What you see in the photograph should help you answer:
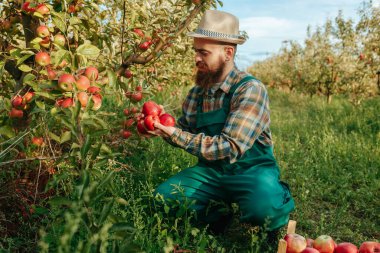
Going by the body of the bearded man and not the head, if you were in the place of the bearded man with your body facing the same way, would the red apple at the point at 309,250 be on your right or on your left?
on your left

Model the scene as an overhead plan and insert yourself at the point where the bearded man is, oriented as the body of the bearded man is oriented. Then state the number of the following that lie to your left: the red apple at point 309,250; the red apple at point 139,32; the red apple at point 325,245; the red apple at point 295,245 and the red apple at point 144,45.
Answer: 3

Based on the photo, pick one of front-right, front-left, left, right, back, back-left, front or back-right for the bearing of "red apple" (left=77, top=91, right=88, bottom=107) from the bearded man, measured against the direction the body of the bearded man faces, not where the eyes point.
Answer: front

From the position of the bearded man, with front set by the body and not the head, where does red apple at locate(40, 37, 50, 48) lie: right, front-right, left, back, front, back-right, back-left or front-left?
front-right

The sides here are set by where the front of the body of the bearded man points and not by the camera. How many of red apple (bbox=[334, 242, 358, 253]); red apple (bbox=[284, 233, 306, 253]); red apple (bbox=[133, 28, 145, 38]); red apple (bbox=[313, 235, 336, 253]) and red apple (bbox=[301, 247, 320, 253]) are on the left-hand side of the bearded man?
4

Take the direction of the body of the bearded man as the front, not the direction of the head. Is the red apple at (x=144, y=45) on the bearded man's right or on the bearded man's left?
on the bearded man's right

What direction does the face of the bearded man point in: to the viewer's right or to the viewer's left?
to the viewer's left

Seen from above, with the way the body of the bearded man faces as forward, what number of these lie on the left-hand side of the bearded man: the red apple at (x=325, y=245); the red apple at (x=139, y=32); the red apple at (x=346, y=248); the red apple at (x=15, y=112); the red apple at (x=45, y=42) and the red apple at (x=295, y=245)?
3

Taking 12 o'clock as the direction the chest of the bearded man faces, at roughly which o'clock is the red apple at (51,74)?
The red apple is roughly at 1 o'clock from the bearded man.

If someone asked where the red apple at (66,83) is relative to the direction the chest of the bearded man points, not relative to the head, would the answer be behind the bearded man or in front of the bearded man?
in front

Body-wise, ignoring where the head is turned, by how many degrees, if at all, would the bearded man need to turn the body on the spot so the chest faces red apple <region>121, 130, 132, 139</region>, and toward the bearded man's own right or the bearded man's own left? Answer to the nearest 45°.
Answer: approximately 45° to the bearded man's own right

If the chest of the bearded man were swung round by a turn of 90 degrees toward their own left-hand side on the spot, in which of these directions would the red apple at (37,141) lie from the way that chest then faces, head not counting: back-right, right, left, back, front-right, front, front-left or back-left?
back-right

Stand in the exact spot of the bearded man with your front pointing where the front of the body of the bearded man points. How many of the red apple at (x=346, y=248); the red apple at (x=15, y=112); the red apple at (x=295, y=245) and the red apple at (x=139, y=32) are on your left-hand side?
2

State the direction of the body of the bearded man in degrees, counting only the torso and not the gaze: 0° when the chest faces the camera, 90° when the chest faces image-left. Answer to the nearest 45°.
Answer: approximately 45°

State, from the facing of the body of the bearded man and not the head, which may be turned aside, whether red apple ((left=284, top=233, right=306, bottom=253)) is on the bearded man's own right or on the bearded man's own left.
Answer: on the bearded man's own left
